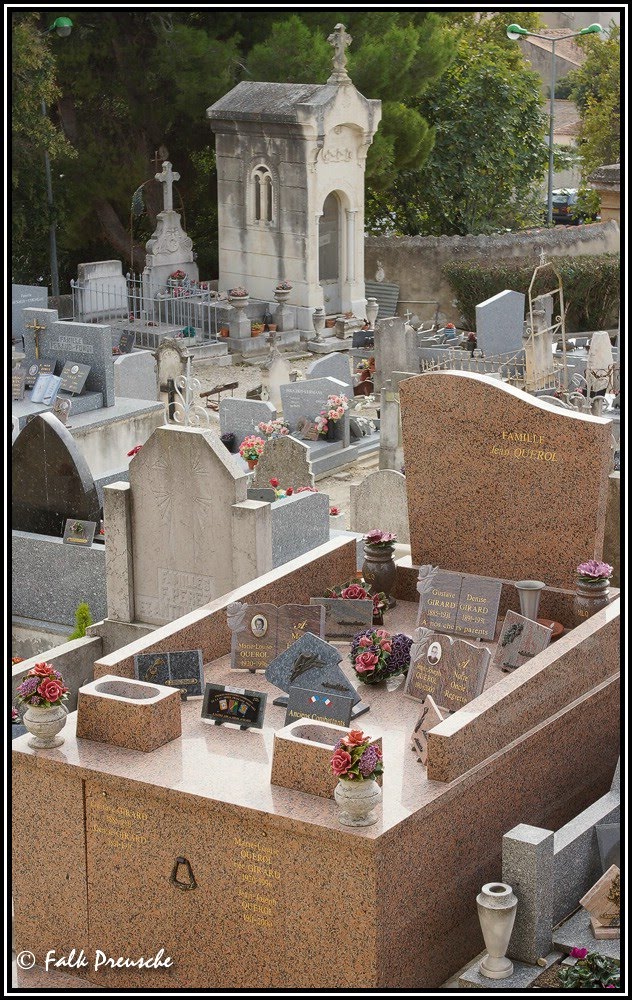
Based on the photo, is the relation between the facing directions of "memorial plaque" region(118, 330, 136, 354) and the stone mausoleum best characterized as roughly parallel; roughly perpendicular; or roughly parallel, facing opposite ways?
roughly perpendicular

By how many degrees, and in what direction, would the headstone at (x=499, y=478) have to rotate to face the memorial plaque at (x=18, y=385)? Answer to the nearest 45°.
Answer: approximately 90° to its right

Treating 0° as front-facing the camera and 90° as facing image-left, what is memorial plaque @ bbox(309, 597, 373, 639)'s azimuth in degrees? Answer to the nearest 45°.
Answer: approximately 0°

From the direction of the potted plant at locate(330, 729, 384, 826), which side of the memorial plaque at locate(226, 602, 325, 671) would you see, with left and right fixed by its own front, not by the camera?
front

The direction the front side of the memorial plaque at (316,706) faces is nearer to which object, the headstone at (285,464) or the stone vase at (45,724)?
the stone vase

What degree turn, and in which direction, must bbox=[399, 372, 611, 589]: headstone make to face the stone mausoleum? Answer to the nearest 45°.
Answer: approximately 135° to its right

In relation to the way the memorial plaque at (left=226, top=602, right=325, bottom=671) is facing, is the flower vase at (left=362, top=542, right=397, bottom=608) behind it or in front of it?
behind

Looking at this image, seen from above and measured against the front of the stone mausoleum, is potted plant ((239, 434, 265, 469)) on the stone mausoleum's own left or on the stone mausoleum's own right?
on the stone mausoleum's own right

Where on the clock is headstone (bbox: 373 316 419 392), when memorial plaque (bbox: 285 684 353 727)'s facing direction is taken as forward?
The headstone is roughly at 6 o'clock from the memorial plaque.

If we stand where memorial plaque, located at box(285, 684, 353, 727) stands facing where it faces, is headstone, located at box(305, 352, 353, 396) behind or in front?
behind

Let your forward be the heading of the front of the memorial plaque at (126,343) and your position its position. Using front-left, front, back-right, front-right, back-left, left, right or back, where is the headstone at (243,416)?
front-left

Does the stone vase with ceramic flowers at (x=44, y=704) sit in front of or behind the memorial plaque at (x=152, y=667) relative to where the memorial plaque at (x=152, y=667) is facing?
in front

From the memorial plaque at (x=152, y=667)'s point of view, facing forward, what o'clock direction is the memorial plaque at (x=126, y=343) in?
the memorial plaque at (x=126, y=343) is roughly at 6 o'clock from the memorial plaque at (x=152, y=667).

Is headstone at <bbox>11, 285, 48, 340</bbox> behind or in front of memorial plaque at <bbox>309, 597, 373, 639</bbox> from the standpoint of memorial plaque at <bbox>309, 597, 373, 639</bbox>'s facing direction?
behind
